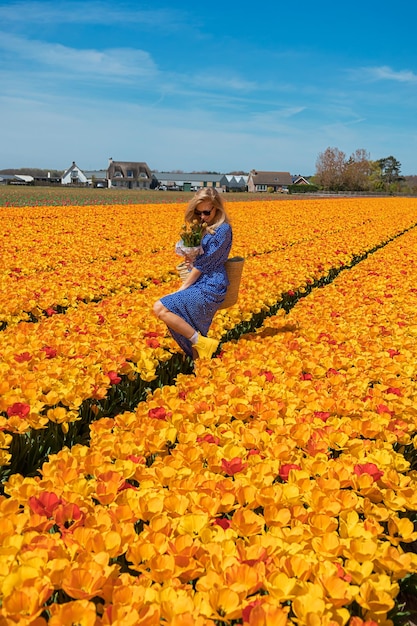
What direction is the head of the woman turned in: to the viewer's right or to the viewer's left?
to the viewer's left

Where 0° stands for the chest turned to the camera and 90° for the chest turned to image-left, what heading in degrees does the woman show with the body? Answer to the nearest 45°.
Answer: approximately 90°
